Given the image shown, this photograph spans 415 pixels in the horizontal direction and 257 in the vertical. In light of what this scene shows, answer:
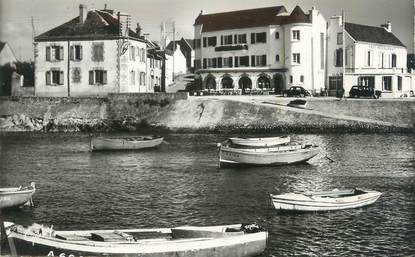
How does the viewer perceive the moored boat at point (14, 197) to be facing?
facing to the right of the viewer

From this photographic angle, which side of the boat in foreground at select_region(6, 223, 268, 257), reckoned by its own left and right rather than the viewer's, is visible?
left

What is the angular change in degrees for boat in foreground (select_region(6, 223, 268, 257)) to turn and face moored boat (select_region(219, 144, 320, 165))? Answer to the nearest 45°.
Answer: approximately 90° to its right

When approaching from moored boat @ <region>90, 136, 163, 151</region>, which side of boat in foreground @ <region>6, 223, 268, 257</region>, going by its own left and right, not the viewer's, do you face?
right

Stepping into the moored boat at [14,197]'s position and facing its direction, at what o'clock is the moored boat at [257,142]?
the moored boat at [257,142] is roughly at 11 o'clock from the moored boat at [14,197].

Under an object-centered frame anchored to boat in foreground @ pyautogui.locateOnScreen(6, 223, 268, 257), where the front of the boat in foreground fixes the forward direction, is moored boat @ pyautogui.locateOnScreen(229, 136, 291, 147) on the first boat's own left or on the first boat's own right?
on the first boat's own right

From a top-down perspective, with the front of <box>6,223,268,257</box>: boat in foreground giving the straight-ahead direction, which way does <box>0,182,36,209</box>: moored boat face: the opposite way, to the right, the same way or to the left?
the opposite way

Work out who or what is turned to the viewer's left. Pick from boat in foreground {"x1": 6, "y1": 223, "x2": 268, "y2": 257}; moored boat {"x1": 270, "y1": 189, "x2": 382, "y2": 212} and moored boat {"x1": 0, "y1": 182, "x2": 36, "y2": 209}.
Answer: the boat in foreground

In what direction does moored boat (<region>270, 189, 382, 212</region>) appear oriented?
to the viewer's right

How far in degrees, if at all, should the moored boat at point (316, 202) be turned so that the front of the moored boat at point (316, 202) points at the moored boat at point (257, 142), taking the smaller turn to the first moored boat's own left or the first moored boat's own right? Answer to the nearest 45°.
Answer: approximately 90° to the first moored boat's own left

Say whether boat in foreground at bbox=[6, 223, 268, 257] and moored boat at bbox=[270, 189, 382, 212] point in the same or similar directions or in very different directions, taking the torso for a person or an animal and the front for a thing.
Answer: very different directions

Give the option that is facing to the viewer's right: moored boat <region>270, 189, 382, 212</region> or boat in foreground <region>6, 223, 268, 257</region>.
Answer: the moored boat
